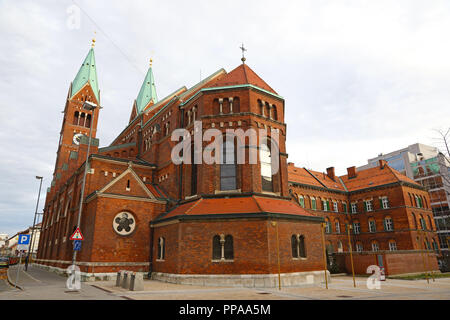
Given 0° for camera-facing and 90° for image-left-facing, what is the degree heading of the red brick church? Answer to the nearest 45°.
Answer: approximately 135°

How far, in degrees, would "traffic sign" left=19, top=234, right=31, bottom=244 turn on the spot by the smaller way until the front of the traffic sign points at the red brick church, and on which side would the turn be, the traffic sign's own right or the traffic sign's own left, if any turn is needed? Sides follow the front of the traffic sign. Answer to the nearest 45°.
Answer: approximately 90° to the traffic sign's own left

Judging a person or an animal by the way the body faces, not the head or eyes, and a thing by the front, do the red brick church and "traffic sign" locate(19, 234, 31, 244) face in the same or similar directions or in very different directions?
very different directions

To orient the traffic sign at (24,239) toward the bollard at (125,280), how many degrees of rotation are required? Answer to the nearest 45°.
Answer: approximately 45° to its left

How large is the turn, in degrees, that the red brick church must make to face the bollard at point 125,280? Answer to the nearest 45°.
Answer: approximately 90° to its left

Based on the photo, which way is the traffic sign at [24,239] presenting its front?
toward the camera

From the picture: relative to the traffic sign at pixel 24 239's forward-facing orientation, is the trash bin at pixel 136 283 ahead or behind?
ahead

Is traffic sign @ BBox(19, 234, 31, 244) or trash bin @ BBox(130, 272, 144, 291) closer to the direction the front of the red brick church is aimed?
the traffic sign

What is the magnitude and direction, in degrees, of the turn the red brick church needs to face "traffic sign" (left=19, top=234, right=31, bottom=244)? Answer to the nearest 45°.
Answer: approximately 90° to its left

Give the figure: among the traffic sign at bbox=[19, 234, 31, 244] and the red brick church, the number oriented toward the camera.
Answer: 1
